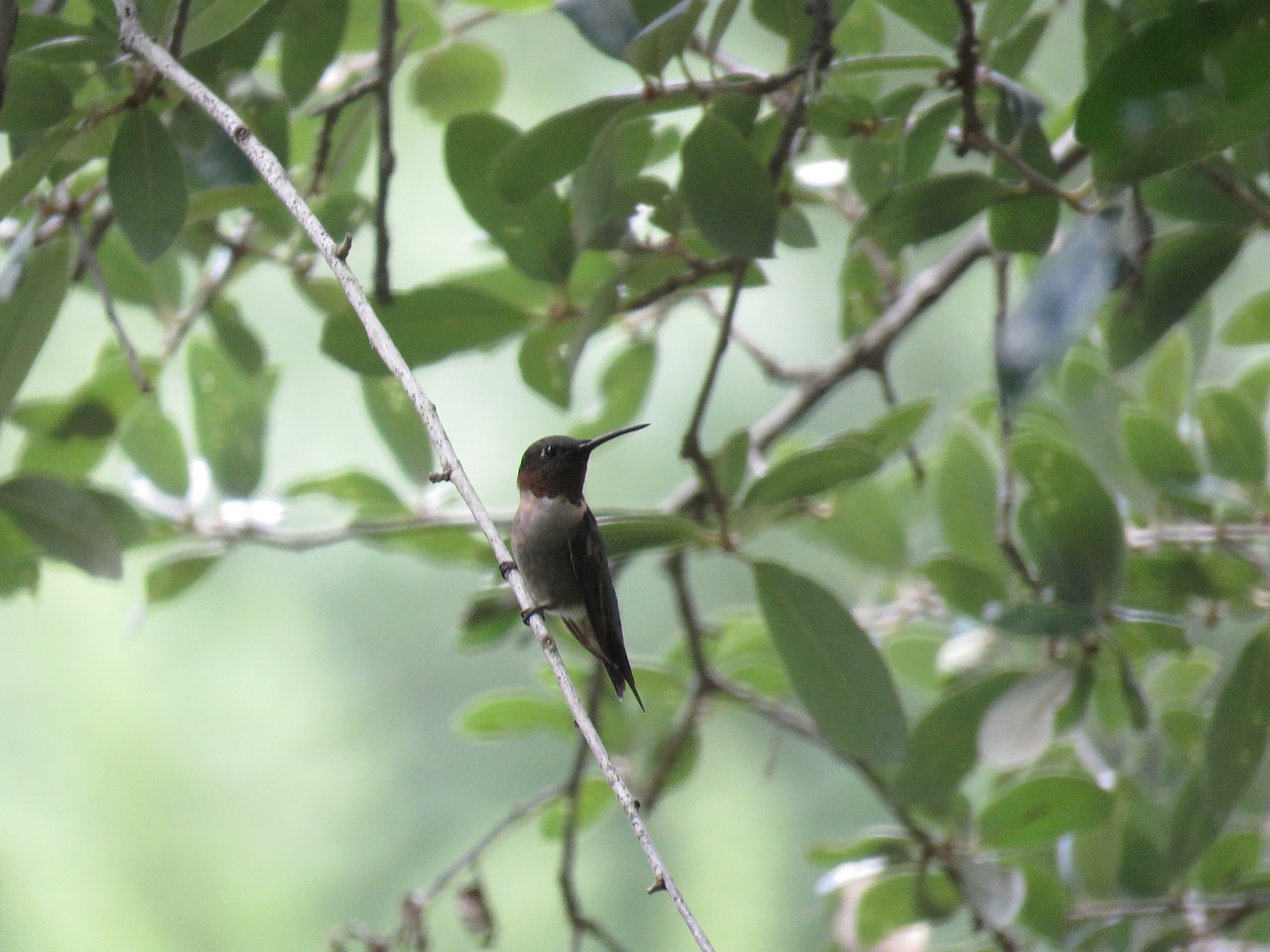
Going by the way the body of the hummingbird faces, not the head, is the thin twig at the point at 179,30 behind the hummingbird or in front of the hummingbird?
in front

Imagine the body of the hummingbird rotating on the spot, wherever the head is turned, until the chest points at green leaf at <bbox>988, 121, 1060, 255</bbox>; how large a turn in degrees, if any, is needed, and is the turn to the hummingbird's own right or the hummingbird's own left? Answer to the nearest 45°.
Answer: approximately 90° to the hummingbird's own left

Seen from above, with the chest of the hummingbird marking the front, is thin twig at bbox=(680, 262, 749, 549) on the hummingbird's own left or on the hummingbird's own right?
on the hummingbird's own left

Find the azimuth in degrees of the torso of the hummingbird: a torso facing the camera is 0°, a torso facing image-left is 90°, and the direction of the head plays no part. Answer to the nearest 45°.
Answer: approximately 45°
